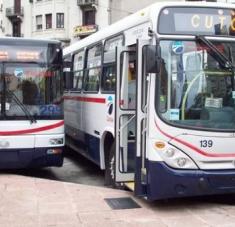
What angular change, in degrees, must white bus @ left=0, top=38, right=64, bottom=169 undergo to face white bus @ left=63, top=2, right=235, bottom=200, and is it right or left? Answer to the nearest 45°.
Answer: approximately 45° to its left

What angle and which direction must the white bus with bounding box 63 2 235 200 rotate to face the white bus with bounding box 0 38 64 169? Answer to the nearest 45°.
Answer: approximately 180°

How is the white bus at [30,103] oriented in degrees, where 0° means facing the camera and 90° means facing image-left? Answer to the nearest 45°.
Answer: approximately 0°

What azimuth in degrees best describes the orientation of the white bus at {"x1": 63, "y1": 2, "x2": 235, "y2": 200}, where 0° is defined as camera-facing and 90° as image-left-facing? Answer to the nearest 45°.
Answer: approximately 315°
